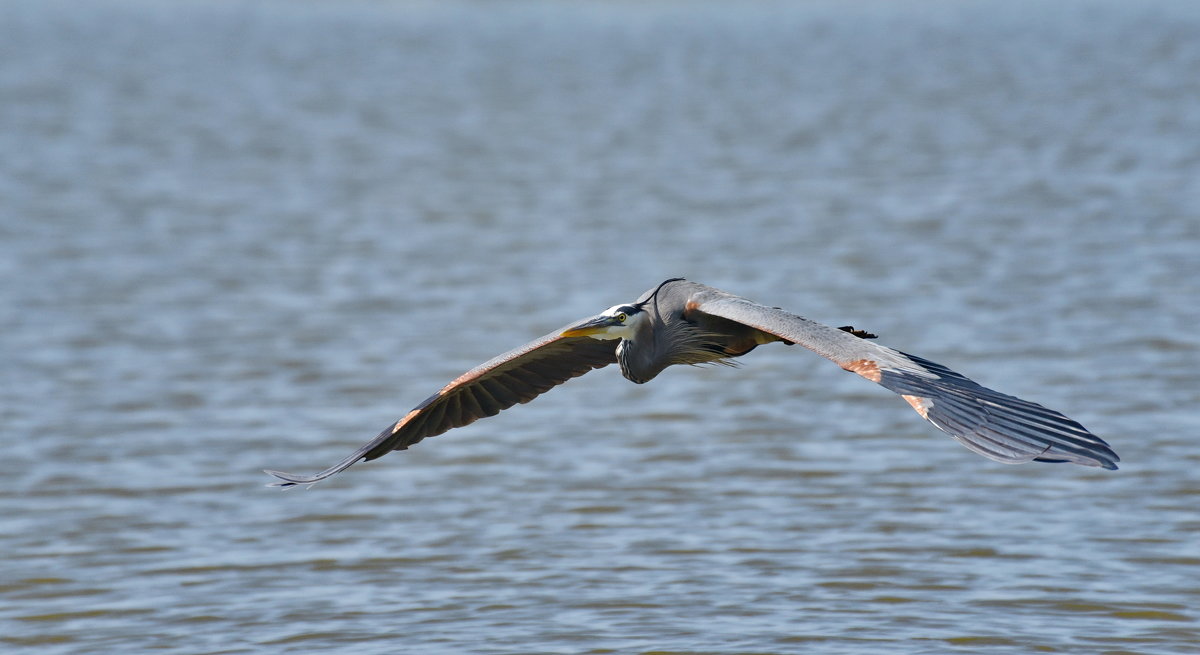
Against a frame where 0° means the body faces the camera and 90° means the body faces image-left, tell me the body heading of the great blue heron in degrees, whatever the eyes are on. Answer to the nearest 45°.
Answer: approximately 45°
